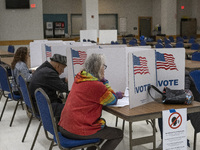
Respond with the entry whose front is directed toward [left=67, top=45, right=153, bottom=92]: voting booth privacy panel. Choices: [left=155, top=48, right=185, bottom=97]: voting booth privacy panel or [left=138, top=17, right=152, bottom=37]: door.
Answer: the door

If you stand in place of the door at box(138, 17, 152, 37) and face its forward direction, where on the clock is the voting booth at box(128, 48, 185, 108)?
The voting booth is roughly at 12 o'clock from the door.

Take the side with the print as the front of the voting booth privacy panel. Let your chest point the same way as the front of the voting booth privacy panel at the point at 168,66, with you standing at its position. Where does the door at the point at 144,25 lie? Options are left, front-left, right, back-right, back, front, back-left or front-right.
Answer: back

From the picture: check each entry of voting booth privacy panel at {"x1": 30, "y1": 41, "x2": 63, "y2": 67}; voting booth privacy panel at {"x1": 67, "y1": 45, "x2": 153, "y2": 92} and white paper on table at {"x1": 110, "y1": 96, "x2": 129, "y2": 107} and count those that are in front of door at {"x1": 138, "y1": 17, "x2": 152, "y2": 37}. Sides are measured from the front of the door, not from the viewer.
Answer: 3

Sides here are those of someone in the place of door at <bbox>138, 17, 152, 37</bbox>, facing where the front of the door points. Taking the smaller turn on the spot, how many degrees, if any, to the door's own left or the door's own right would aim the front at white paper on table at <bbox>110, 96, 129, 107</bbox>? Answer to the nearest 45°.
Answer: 0° — it already faces it

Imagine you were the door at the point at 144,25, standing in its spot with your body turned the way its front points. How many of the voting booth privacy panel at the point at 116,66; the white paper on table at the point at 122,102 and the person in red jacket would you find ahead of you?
3

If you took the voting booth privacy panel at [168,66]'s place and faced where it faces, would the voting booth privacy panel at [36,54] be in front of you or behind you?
behind

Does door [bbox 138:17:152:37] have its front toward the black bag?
yes

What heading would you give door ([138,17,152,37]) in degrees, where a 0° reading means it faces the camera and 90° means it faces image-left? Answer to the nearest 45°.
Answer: approximately 0°

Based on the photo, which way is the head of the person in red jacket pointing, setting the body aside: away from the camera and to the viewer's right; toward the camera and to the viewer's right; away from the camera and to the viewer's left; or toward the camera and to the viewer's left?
away from the camera and to the viewer's right

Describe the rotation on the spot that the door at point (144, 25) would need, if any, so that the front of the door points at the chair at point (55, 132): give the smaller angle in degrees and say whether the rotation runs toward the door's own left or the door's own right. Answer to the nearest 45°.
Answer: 0° — it already faces it
